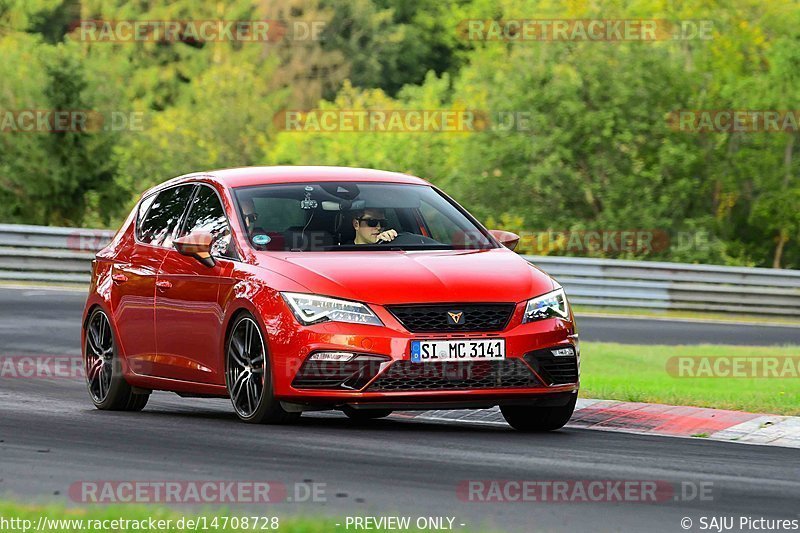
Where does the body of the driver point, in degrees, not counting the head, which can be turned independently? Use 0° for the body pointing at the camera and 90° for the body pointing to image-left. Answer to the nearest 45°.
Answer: approximately 315°

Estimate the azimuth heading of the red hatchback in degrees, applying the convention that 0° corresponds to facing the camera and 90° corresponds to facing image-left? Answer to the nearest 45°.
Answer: approximately 315°
